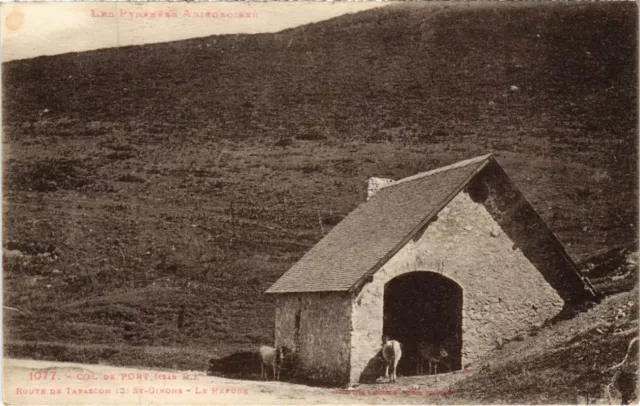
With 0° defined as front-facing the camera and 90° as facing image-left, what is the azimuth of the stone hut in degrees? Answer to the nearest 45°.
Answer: approximately 315°

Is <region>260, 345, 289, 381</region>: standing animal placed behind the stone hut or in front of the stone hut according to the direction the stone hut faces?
behind

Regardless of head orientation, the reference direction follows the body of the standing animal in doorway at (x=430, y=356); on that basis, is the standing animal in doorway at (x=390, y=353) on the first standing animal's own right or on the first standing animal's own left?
on the first standing animal's own right
